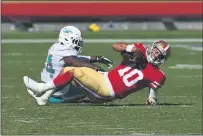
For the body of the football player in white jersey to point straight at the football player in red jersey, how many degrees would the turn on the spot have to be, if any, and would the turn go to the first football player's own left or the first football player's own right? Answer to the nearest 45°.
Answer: approximately 45° to the first football player's own right

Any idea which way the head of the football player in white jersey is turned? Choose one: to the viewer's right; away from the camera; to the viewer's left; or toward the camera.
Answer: to the viewer's right

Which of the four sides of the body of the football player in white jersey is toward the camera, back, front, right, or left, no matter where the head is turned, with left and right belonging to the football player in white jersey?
right
